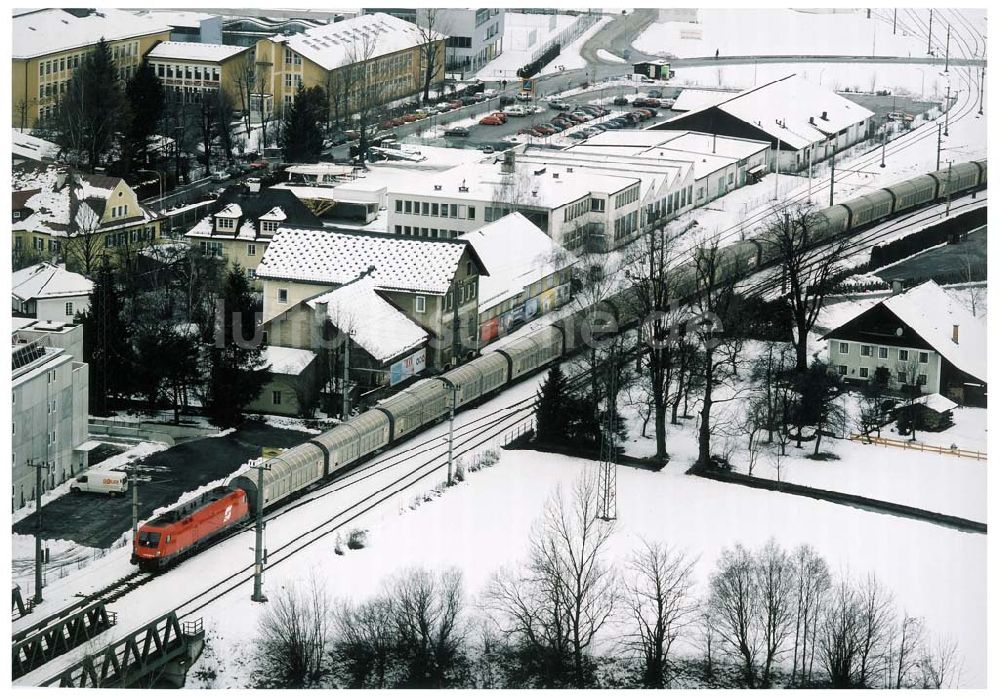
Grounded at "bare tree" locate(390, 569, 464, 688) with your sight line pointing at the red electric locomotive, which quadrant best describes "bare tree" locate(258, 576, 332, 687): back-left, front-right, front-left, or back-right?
front-left

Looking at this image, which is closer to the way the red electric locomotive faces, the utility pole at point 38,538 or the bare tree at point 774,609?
the utility pole

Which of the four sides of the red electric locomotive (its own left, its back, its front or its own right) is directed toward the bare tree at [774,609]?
left

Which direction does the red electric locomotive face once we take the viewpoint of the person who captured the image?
facing the viewer and to the left of the viewer

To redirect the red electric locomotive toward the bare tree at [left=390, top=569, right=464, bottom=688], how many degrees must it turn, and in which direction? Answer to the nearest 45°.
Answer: approximately 90° to its left

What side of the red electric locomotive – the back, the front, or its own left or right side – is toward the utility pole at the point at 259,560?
left

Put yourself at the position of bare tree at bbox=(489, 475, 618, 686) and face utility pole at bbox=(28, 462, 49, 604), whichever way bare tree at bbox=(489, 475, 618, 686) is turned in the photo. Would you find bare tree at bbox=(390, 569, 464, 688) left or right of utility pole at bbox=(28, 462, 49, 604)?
left

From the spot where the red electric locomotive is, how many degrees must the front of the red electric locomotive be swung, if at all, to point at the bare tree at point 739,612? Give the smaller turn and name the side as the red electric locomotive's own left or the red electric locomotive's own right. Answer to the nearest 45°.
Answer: approximately 90° to the red electric locomotive's own left

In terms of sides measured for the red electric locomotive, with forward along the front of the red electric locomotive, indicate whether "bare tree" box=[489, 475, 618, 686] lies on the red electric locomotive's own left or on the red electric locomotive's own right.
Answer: on the red electric locomotive's own left
